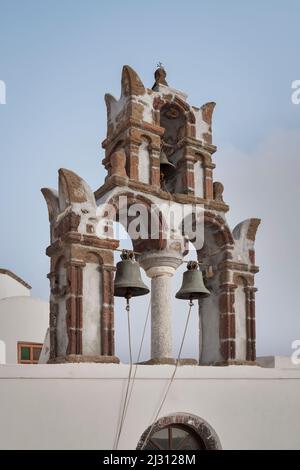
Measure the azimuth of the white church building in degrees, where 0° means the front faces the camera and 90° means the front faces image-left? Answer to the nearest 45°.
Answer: approximately 0°
